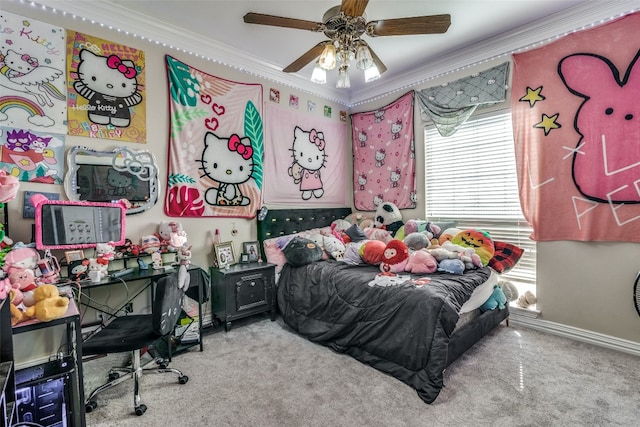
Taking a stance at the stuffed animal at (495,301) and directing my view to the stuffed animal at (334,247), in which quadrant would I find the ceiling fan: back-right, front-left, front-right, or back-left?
front-left

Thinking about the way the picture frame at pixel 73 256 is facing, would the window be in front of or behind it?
in front

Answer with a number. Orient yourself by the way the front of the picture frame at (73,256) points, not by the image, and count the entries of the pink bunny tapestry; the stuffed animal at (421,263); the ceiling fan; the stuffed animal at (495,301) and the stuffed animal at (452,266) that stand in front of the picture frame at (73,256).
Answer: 5

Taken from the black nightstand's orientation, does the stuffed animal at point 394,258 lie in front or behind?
in front

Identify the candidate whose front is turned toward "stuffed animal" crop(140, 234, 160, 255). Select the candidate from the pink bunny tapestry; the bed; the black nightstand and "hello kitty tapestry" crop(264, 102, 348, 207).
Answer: the pink bunny tapestry

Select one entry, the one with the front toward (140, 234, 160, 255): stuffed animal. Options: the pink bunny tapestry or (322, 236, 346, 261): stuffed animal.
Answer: the pink bunny tapestry

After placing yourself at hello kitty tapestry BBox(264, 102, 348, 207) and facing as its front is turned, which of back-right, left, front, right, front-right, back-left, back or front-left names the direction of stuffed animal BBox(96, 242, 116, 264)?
right

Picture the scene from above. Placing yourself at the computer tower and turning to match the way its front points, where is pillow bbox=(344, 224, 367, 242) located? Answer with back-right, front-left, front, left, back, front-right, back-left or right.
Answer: front

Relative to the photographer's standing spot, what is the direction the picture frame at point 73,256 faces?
facing the viewer and to the right of the viewer

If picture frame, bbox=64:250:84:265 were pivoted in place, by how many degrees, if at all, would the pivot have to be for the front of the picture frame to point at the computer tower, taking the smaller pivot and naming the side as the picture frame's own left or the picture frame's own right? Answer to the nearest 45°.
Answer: approximately 45° to the picture frame's own right

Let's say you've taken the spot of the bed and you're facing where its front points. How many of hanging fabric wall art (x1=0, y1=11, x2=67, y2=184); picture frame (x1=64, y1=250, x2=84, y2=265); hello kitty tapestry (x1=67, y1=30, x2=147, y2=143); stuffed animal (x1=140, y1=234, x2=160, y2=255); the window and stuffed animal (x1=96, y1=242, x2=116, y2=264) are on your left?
1

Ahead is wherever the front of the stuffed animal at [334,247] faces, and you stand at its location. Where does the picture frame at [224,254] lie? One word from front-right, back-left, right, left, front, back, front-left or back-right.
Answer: back-right

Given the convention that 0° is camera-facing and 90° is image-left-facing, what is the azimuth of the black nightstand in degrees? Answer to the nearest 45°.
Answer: approximately 315°

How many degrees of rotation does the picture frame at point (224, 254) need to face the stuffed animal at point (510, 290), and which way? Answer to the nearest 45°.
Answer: approximately 45° to its left

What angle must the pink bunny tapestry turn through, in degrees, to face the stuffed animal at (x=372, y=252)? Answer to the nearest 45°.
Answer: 0° — it already faces it
